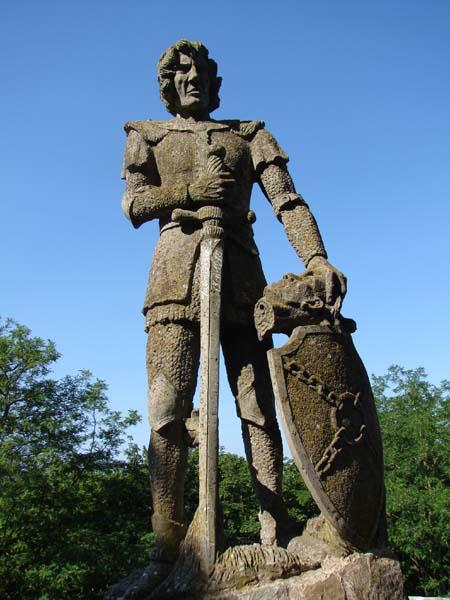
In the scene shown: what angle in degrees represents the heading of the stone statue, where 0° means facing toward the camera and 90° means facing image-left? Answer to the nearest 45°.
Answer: approximately 0°

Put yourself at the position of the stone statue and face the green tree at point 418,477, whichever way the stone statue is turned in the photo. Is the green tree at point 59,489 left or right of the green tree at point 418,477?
left

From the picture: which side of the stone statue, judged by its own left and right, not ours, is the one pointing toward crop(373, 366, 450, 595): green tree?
back

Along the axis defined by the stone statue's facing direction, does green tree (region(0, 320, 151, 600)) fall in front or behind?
behind
